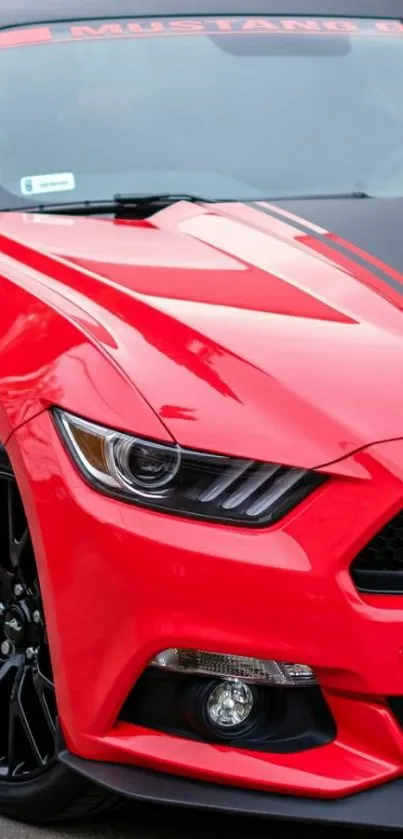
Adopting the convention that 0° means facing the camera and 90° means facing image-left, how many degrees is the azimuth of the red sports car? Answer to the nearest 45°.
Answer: approximately 315°
